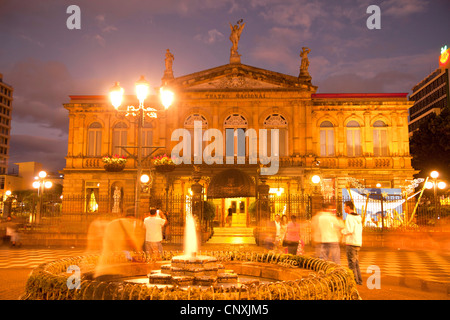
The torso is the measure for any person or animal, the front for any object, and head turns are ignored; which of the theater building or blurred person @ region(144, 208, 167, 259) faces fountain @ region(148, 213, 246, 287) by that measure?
the theater building

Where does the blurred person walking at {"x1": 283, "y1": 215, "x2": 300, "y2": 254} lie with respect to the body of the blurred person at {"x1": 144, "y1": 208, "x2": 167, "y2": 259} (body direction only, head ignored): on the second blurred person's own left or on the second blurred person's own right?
on the second blurred person's own right

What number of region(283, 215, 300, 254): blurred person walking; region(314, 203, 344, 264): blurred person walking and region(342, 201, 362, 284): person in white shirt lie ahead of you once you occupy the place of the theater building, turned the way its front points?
3

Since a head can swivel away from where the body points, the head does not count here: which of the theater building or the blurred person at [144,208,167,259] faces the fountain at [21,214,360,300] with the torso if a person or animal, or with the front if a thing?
the theater building

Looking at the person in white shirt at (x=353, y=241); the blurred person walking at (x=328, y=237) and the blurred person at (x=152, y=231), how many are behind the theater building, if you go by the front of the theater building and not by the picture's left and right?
0

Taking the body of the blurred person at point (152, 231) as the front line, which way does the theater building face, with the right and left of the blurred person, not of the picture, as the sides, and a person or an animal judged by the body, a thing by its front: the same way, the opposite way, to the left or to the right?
the opposite way

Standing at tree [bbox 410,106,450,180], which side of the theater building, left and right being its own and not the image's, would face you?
left

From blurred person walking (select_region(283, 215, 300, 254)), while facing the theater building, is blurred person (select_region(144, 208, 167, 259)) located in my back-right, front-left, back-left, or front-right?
back-left

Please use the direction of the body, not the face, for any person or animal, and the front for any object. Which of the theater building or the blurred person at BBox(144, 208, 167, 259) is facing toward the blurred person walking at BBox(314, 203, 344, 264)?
the theater building

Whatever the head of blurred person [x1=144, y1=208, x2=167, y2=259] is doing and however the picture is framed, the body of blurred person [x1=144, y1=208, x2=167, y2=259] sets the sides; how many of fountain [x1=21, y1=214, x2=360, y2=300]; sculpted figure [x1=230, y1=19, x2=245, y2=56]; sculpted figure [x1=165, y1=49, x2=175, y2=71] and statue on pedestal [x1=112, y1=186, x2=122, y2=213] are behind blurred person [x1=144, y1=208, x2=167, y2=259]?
1

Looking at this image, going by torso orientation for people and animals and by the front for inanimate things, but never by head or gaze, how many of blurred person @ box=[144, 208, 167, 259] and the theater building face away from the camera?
1

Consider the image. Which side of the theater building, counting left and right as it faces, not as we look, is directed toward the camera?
front

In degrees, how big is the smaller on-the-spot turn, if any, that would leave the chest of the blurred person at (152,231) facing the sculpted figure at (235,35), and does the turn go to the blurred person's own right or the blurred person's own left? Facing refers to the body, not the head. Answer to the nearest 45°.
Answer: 0° — they already face it

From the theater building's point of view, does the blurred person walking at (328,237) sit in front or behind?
in front

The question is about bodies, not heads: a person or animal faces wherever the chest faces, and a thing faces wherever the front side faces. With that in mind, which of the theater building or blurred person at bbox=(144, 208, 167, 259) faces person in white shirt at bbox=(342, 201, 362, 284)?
the theater building

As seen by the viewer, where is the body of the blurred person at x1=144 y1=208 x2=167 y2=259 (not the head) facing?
away from the camera
